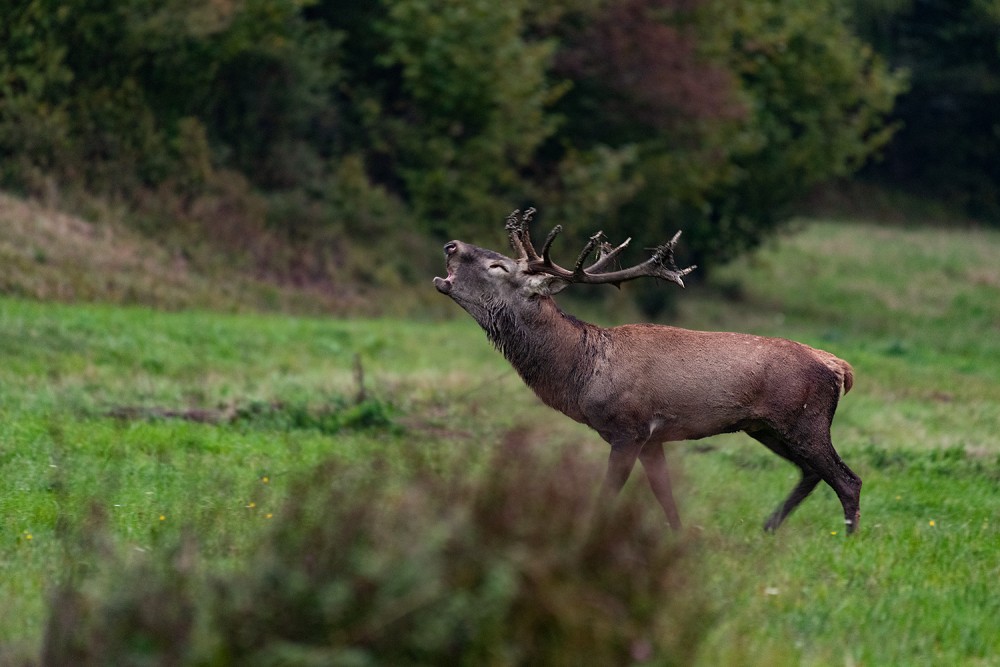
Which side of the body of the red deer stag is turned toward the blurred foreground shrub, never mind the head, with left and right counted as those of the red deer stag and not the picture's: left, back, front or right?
left

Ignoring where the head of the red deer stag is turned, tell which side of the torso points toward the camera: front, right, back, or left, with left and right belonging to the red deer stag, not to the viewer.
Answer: left
